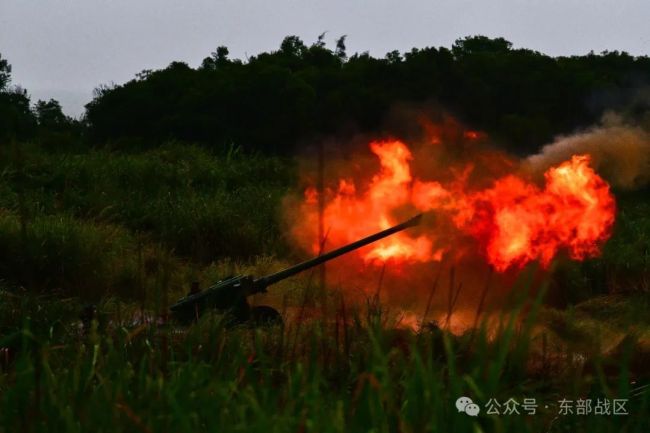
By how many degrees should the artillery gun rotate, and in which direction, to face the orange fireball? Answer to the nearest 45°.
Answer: approximately 45° to its left

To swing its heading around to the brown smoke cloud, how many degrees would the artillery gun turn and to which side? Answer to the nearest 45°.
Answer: approximately 45° to its left

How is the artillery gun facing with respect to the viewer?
to the viewer's right
